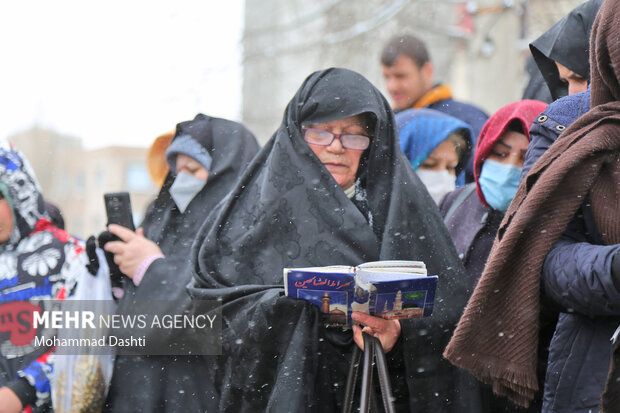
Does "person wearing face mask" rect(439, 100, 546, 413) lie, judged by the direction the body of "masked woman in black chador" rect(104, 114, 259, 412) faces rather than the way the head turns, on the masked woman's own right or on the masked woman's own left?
on the masked woman's own left

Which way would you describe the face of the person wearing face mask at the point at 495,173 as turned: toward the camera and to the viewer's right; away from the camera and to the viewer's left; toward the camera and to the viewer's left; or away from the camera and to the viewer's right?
toward the camera and to the viewer's left

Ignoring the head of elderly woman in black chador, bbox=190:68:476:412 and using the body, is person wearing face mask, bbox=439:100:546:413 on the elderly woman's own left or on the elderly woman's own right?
on the elderly woman's own left

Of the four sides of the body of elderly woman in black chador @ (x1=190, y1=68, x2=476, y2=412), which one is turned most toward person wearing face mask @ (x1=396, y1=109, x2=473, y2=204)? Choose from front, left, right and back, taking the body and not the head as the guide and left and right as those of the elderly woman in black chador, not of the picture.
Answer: back

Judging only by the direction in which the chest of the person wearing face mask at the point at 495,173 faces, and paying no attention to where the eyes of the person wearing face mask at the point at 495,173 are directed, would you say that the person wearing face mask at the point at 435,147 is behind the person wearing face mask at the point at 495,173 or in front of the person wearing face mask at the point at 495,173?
behind

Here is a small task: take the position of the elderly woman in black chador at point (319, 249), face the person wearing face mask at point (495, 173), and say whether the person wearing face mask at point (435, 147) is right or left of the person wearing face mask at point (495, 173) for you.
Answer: left
